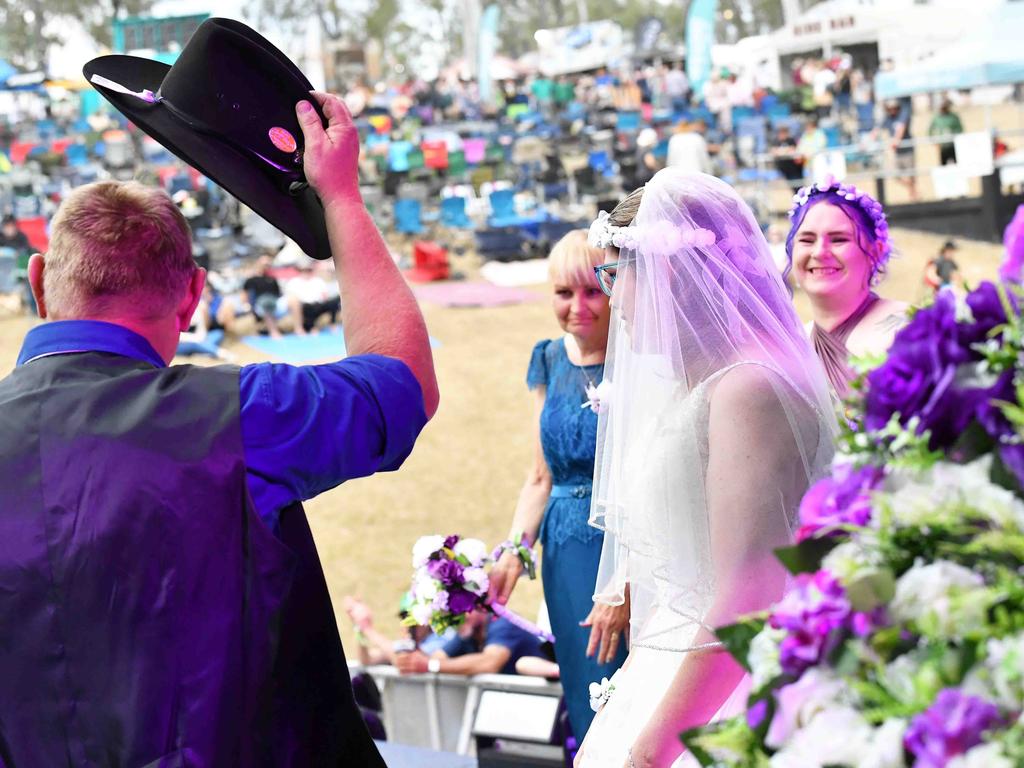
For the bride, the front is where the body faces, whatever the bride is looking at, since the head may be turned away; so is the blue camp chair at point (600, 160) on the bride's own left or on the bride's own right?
on the bride's own right

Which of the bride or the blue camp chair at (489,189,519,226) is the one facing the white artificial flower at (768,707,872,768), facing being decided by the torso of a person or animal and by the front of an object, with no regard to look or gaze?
the blue camp chair

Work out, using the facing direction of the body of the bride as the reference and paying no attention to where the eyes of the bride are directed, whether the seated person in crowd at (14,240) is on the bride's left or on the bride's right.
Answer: on the bride's right

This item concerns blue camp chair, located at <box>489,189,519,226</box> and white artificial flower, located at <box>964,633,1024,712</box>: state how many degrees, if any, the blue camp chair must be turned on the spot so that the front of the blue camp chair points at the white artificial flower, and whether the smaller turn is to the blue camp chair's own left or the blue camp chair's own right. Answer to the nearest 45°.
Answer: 0° — it already faces it

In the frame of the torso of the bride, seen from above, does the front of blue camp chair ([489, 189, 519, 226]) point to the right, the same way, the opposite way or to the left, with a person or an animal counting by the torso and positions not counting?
to the left

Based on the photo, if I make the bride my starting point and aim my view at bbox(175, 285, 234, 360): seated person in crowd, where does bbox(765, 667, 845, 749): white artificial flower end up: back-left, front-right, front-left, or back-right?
back-left

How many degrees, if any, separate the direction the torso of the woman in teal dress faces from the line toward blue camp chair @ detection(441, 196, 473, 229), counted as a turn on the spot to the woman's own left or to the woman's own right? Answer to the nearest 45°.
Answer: approximately 180°

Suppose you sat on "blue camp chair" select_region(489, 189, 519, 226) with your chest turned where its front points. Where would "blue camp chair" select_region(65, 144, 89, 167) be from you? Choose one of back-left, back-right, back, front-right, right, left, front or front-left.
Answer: back-right

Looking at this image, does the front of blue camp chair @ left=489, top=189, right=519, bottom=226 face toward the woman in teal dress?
yes

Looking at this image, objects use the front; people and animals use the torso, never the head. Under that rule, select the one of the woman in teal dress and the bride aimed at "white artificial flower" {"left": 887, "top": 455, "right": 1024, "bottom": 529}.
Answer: the woman in teal dress

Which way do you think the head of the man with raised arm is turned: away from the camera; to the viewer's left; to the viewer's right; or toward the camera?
away from the camera

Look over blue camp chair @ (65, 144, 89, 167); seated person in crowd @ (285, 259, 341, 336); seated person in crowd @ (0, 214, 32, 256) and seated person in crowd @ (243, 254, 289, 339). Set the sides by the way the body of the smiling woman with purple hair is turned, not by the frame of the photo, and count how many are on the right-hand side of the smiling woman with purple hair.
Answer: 4

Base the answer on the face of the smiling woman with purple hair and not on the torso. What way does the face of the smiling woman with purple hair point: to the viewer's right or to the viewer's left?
to the viewer's left

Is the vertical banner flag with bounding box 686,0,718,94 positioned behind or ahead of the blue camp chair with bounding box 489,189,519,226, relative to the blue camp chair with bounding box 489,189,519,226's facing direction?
behind

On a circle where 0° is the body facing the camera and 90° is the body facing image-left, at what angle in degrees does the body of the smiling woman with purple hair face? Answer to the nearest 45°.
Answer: approximately 45°
